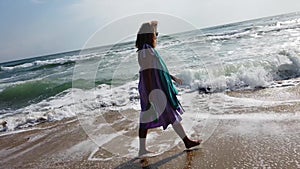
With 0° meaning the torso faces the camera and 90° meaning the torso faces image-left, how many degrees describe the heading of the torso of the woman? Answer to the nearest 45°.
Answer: approximately 270°
